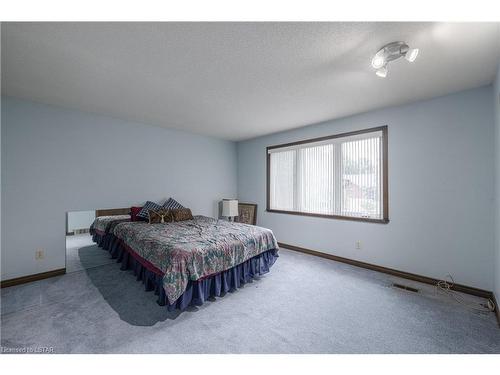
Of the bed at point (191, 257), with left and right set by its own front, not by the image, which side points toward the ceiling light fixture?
front

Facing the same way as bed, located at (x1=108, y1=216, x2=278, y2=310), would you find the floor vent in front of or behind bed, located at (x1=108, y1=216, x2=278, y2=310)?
in front

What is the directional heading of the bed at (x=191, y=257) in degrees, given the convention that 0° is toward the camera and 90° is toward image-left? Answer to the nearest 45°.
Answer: approximately 315°

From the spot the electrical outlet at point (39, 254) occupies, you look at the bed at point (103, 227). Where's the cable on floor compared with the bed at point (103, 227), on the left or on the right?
right

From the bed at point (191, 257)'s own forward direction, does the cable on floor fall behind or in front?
in front
